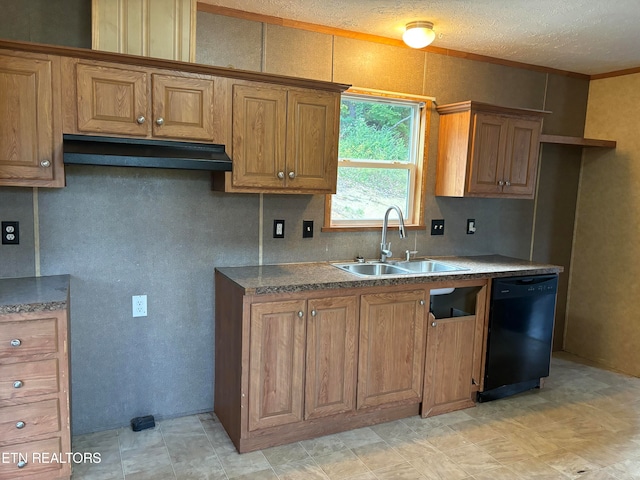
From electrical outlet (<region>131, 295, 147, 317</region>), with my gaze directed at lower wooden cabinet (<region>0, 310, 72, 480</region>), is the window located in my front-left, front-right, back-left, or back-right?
back-left

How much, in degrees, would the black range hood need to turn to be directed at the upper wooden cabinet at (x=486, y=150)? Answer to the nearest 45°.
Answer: approximately 90° to its left

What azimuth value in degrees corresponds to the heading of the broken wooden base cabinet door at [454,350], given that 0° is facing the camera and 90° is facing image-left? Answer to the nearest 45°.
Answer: approximately 315°

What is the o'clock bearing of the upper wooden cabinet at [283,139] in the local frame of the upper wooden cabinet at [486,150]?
the upper wooden cabinet at [283,139] is roughly at 3 o'clock from the upper wooden cabinet at [486,150].

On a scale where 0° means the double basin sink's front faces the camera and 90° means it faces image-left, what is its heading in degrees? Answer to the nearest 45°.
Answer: approximately 315°

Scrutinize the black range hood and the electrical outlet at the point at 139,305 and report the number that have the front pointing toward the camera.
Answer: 2

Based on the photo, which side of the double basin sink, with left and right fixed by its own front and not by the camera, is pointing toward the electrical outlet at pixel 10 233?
right

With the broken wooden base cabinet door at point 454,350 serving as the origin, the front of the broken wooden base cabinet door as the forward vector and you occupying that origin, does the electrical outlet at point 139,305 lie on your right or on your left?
on your right

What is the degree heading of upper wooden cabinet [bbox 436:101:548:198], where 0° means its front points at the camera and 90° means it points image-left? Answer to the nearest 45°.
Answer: approximately 315°

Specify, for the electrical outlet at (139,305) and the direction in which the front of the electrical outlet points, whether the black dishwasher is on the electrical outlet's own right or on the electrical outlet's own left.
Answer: on the electrical outlet's own left
